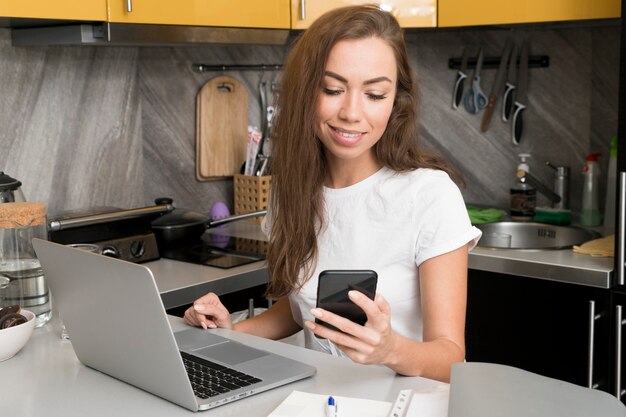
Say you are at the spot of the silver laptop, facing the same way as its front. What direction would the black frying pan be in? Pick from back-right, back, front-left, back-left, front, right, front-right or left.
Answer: front-left

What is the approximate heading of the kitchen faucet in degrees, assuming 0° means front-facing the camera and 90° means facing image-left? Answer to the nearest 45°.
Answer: approximately 45°

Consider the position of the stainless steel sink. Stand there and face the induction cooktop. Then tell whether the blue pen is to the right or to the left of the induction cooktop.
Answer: left

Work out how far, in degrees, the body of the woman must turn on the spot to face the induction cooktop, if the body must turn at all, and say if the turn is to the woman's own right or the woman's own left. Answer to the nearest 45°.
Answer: approximately 90° to the woman's own right

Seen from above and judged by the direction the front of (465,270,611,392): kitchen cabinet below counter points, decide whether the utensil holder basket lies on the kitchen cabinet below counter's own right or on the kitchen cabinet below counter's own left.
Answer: on the kitchen cabinet below counter's own right

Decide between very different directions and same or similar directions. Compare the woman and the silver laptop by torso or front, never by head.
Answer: very different directions

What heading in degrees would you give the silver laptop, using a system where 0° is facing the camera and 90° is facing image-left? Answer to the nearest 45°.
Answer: approximately 225°

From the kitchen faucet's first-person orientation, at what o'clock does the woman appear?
The woman is roughly at 11 o'clock from the kitchen faucet.

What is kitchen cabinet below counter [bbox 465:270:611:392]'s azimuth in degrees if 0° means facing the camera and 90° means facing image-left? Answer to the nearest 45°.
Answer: approximately 45°
